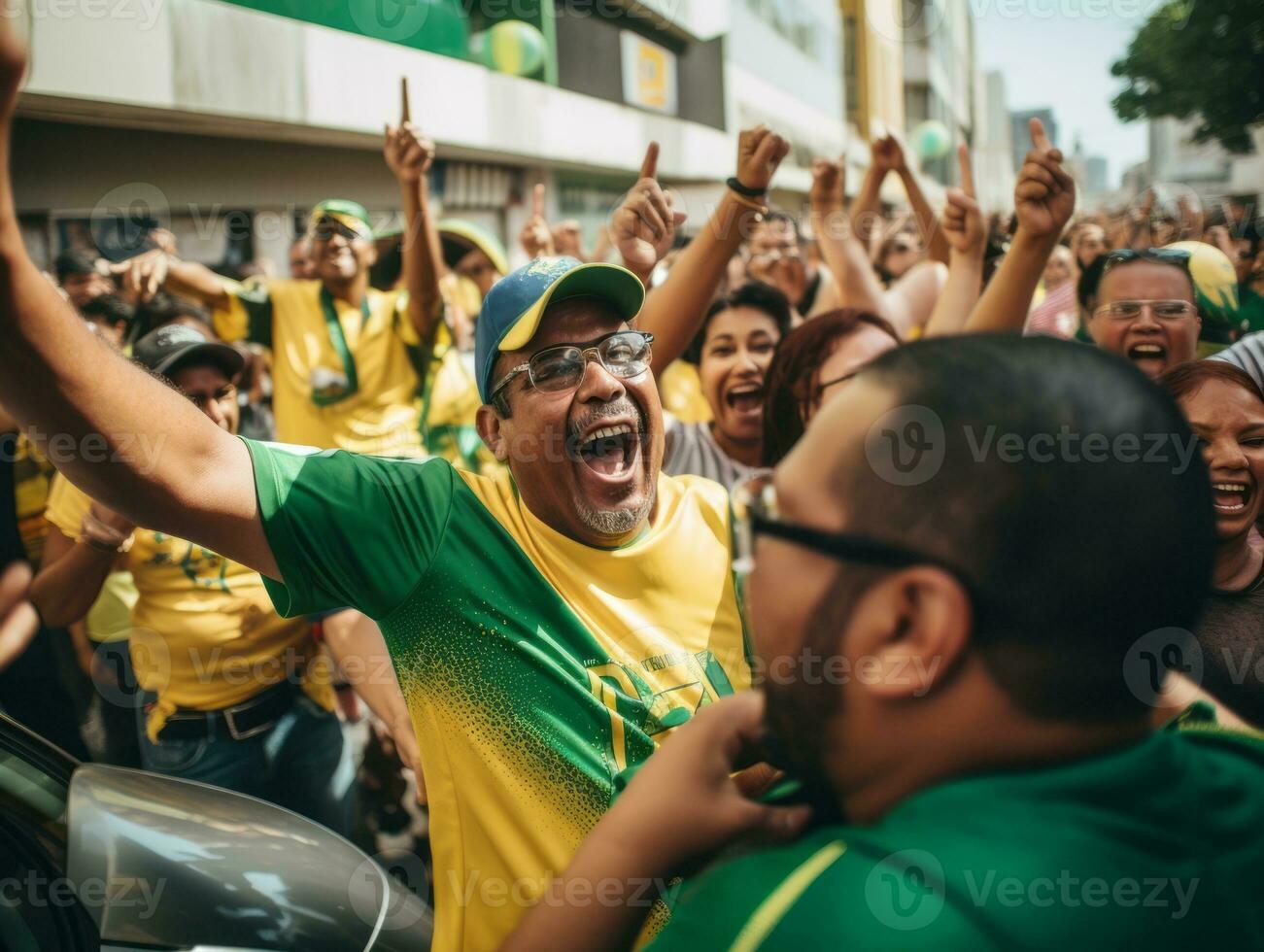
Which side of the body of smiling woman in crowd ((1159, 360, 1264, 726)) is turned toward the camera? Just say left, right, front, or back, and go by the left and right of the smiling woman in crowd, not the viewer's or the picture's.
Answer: front

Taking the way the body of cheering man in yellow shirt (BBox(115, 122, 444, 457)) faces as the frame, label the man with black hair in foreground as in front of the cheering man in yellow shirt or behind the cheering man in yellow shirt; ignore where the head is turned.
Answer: in front

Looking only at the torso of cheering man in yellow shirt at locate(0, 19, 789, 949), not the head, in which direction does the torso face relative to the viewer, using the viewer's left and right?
facing the viewer and to the right of the viewer

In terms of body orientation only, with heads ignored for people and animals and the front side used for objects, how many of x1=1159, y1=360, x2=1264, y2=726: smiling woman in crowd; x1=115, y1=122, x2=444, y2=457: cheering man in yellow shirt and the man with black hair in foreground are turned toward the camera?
2

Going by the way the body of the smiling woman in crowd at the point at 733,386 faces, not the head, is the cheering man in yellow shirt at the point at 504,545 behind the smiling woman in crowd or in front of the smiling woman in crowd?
in front

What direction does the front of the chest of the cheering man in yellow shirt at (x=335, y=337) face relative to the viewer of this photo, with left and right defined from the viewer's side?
facing the viewer

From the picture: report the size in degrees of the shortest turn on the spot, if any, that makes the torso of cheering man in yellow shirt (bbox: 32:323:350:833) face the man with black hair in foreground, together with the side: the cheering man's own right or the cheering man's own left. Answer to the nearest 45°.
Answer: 0° — they already face them

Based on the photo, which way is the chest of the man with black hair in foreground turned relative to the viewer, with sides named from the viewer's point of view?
facing away from the viewer and to the left of the viewer

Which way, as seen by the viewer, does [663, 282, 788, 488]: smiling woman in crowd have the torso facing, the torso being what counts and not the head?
toward the camera

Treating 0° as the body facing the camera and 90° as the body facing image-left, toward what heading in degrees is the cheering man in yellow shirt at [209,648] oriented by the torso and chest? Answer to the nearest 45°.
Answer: approximately 0°

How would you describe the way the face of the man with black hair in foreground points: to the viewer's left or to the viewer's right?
to the viewer's left
